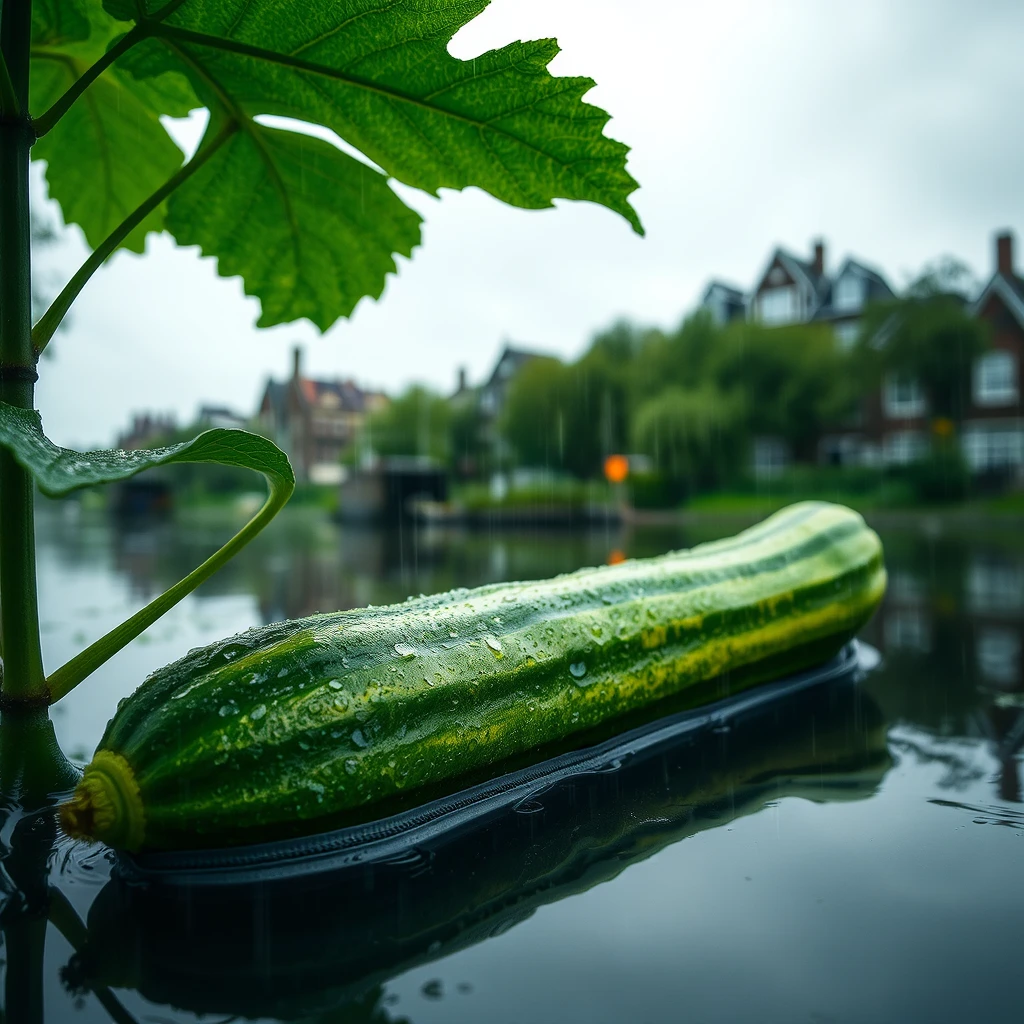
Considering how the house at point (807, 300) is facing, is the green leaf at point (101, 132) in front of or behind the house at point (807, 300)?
in front

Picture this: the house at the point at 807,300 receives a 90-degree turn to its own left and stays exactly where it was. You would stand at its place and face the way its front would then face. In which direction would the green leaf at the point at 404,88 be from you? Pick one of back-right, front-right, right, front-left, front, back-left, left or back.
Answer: front-right

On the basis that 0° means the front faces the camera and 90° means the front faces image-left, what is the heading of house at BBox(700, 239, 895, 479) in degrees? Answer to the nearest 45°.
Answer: approximately 45°

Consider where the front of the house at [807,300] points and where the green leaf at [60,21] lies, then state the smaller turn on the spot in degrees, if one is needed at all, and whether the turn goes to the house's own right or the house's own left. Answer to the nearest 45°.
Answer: approximately 45° to the house's own left

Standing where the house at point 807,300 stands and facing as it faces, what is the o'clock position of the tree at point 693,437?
The tree is roughly at 11 o'clock from the house.

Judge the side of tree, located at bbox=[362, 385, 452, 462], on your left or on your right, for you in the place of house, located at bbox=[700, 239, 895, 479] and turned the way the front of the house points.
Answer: on your right

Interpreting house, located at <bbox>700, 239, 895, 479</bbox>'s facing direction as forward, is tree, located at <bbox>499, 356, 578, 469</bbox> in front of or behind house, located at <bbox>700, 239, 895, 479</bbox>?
in front

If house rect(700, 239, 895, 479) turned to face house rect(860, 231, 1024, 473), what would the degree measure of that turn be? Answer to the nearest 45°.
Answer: approximately 90° to its left

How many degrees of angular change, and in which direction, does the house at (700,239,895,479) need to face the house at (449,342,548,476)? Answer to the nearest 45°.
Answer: approximately 45° to its right

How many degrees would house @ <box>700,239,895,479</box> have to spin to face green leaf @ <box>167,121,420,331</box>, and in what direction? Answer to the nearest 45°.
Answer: approximately 45° to its left
